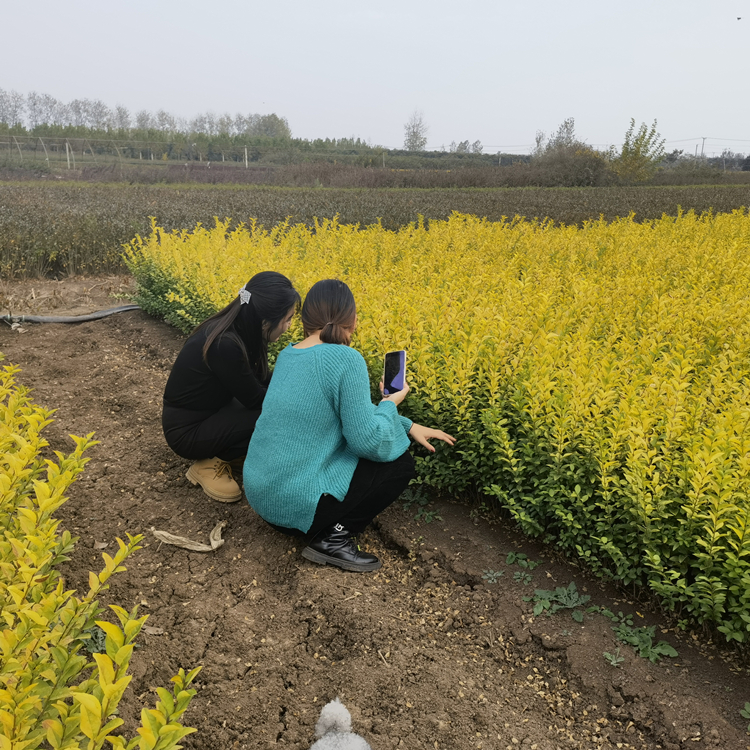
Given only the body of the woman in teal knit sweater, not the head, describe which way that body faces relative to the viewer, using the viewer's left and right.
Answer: facing away from the viewer and to the right of the viewer

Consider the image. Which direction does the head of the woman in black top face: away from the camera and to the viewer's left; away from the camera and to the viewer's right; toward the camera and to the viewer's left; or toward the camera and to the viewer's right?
away from the camera and to the viewer's right

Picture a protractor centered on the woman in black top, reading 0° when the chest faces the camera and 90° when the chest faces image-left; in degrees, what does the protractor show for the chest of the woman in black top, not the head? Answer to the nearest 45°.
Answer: approximately 270°

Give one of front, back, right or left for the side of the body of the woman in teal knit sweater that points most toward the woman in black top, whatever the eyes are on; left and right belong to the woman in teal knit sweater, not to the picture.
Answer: left

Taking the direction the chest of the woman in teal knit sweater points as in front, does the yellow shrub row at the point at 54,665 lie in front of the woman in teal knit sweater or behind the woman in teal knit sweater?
behind

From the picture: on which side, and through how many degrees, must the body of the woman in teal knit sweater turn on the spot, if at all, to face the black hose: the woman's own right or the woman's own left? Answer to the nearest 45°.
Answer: approximately 90° to the woman's own left
